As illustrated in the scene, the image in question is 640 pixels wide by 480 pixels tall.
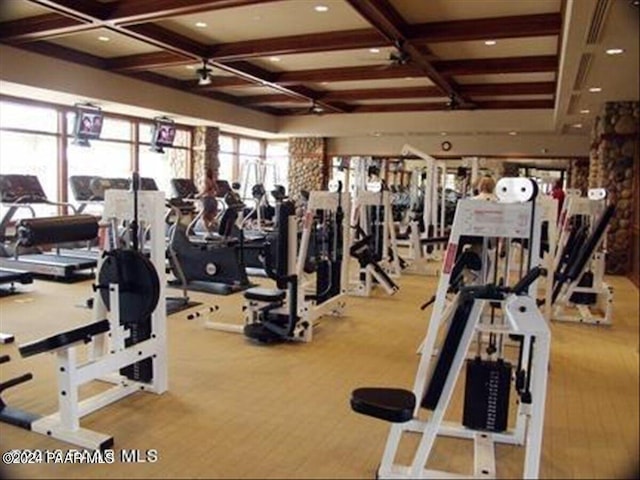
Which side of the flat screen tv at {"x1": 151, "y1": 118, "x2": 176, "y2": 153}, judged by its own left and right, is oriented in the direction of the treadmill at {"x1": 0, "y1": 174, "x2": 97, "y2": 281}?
right

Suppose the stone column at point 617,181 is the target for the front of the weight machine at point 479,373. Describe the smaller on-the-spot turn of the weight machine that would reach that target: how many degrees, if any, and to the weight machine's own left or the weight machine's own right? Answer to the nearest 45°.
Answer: approximately 90° to the weight machine's own right

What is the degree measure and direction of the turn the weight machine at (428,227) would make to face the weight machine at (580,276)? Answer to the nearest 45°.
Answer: approximately 135° to its left

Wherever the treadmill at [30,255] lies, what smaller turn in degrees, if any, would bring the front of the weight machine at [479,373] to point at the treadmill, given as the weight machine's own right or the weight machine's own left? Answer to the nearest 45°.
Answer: approximately 45° to the weight machine's own right

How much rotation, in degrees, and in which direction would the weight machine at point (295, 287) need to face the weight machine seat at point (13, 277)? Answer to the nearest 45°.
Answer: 0° — it already faces it

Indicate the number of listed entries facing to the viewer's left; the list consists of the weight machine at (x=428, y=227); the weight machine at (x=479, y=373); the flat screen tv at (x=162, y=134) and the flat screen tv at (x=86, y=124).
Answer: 2

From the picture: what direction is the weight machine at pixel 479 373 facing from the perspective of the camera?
to the viewer's left

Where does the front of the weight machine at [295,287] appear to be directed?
to the viewer's left

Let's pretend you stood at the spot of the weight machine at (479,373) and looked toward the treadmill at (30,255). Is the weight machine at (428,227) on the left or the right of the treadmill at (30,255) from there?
right

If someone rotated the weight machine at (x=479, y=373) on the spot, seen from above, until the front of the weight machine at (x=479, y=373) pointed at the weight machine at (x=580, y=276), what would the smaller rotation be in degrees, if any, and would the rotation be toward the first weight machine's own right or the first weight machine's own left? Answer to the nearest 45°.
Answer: approximately 90° to the first weight machine's own right

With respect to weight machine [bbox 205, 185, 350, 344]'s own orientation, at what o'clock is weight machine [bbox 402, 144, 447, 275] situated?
weight machine [bbox 402, 144, 447, 275] is roughly at 4 o'clock from weight machine [bbox 205, 185, 350, 344].

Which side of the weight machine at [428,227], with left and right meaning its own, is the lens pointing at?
left

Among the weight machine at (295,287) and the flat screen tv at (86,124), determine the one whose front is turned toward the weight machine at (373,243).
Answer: the flat screen tv

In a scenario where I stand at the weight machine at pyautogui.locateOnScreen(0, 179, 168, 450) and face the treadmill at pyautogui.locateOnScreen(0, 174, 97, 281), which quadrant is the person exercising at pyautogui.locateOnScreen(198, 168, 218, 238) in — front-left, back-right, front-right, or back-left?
front-right

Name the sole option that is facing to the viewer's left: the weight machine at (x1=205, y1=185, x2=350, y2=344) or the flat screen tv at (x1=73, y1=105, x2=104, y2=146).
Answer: the weight machine

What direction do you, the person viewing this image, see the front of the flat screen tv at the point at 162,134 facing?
facing the viewer and to the right of the viewer
